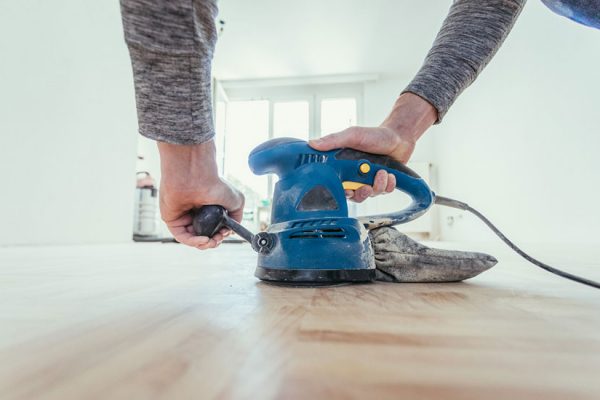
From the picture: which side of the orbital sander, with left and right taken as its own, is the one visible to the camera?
left
